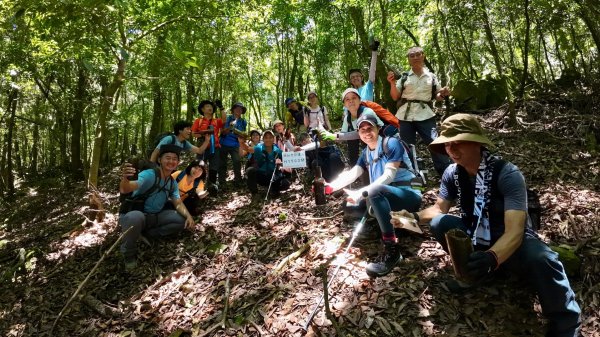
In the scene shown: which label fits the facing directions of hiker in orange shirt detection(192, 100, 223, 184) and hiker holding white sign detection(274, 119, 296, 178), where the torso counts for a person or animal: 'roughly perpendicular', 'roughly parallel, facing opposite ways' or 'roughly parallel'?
roughly parallel

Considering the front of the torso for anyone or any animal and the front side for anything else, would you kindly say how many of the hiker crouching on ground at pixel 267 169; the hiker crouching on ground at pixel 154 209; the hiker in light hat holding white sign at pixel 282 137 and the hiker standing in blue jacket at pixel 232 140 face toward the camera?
4

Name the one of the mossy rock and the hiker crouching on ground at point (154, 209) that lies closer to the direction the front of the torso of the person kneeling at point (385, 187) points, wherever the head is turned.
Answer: the hiker crouching on ground

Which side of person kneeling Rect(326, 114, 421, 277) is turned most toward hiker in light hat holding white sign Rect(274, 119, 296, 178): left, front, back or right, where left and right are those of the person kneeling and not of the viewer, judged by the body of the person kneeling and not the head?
right

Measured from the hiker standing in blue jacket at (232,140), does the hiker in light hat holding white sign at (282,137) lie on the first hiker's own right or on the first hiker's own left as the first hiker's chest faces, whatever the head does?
on the first hiker's own left

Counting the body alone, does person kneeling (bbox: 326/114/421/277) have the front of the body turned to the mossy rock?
no

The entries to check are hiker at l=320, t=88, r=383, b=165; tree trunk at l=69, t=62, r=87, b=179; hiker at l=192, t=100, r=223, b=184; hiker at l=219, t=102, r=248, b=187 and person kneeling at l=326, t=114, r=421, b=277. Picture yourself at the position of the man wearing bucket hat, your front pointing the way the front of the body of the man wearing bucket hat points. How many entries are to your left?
0

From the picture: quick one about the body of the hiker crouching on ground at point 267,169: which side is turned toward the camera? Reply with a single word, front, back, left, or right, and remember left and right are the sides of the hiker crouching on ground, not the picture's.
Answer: front

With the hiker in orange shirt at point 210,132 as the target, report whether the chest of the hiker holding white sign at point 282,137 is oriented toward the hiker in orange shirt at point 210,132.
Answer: no

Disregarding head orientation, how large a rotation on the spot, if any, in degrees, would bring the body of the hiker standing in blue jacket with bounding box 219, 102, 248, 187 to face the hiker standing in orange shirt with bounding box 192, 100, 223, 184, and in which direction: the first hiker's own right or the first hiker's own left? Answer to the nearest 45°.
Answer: approximately 90° to the first hiker's own right

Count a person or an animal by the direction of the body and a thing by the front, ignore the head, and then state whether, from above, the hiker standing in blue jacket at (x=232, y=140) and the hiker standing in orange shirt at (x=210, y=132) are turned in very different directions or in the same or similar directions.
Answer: same or similar directions

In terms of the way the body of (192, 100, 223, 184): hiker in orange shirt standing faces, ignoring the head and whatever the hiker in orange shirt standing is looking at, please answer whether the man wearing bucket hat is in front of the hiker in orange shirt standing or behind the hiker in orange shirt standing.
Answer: in front

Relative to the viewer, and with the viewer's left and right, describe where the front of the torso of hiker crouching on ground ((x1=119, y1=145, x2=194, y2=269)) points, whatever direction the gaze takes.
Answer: facing the viewer

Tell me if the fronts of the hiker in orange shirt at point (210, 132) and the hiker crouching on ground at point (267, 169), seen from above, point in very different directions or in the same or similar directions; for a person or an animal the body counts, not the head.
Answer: same or similar directions

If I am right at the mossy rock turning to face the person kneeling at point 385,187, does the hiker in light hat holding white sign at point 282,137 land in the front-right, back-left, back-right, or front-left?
front-right

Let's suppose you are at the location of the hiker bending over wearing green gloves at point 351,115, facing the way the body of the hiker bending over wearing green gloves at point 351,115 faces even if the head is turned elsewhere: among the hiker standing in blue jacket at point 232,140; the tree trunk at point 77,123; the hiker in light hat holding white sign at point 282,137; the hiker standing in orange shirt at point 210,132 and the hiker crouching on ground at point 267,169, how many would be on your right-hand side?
5

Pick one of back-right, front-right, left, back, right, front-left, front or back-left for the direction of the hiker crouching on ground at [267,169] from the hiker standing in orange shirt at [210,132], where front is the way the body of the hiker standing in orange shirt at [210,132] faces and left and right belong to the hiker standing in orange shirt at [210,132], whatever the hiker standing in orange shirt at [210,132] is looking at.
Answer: front-left

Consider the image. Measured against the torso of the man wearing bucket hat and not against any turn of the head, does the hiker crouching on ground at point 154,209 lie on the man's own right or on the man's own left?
on the man's own right

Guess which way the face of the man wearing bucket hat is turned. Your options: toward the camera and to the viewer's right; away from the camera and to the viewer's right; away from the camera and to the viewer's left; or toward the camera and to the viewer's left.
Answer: toward the camera and to the viewer's left

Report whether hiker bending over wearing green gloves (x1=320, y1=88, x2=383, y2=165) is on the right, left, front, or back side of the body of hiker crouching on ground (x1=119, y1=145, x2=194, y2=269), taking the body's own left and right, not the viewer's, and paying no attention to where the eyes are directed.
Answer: left
